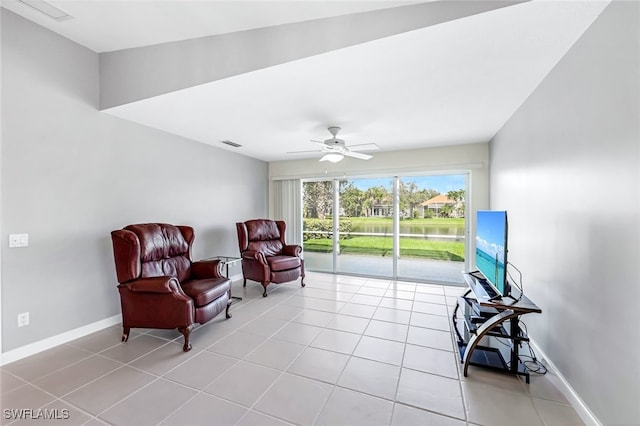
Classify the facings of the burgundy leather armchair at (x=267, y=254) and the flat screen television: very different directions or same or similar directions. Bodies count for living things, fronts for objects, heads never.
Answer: very different directions

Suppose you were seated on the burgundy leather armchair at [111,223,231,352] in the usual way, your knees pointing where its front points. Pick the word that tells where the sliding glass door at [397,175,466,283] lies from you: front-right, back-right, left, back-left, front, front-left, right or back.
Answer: front-left

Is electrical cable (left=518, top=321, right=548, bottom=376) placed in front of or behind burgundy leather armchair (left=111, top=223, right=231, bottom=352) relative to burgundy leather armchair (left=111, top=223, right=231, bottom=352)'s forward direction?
in front

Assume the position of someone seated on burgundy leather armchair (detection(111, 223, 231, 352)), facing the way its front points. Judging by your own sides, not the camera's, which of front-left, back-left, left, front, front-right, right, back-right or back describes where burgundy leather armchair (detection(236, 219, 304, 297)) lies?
left

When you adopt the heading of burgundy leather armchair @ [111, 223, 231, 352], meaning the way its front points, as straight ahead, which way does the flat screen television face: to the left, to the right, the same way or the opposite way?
the opposite way

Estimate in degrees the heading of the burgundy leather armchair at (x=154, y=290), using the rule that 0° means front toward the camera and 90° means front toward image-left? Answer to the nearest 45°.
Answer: approximately 315°

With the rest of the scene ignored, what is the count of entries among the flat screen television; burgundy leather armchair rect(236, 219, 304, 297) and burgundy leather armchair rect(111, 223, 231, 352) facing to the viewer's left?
1

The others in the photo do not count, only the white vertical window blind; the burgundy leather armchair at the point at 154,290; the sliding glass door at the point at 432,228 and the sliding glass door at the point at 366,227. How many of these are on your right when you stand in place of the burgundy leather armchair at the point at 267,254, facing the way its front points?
1

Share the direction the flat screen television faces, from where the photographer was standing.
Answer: facing to the left of the viewer

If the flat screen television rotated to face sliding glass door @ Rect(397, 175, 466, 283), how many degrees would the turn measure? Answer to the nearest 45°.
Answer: approximately 90° to its right

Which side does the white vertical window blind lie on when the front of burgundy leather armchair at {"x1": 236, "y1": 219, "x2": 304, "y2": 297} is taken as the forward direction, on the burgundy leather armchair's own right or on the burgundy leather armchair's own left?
on the burgundy leather armchair's own left

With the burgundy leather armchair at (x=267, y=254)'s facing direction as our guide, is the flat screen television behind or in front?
in front
